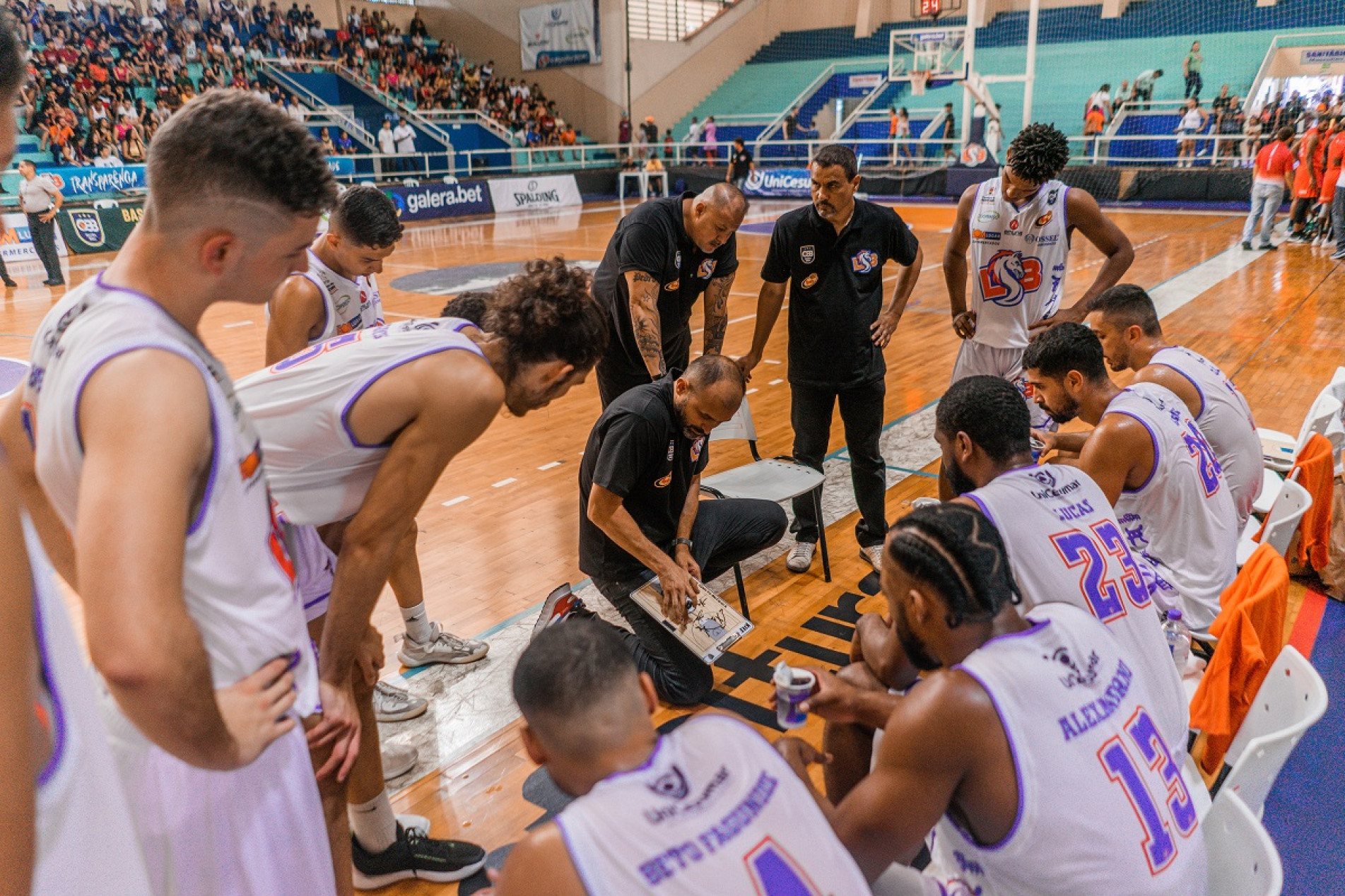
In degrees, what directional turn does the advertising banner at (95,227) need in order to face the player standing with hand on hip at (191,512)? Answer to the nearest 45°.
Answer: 0° — it already faces them

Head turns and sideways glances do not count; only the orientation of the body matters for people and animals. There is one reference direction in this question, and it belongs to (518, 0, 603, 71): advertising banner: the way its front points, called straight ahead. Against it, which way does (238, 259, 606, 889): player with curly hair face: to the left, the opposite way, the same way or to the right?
to the left

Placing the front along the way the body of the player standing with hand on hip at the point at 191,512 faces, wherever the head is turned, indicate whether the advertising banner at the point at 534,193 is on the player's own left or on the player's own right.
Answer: on the player's own left

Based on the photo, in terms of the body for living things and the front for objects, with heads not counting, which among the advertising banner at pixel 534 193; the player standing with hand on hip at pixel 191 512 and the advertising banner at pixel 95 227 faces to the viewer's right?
the player standing with hand on hip

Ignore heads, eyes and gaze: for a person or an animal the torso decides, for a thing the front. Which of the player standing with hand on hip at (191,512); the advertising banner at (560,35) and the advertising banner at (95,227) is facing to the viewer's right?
the player standing with hand on hip

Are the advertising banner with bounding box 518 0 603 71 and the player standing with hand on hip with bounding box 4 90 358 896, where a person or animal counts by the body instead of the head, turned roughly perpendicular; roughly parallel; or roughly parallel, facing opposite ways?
roughly perpendicular

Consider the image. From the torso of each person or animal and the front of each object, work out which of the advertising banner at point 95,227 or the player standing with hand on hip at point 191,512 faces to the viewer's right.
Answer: the player standing with hand on hip

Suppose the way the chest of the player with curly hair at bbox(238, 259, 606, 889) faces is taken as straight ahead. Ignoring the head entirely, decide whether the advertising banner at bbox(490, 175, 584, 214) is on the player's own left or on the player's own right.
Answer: on the player's own left

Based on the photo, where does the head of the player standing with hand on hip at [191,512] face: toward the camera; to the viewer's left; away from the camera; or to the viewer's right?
to the viewer's right

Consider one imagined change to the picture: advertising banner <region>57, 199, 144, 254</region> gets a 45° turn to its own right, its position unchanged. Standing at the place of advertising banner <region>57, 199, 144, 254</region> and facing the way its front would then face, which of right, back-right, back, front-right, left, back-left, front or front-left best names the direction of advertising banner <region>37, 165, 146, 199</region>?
back-right
